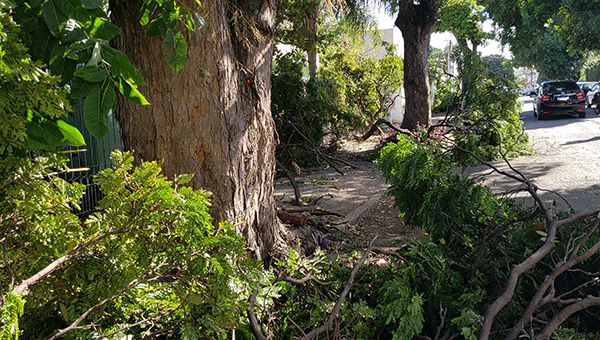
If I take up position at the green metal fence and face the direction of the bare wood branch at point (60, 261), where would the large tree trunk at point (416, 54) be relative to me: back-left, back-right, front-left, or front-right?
back-left

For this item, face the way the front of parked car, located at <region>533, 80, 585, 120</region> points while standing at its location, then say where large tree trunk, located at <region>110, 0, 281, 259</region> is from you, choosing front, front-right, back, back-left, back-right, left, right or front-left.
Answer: back

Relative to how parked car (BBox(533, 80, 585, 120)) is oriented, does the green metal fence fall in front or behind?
behind

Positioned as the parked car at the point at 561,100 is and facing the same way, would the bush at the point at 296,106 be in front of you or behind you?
behind

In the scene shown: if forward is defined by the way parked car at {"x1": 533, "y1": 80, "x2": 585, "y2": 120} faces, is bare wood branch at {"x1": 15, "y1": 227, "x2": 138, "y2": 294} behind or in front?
behind

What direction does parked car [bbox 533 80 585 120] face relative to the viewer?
away from the camera

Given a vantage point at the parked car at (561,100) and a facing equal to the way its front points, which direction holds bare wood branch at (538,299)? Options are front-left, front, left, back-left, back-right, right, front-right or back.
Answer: back
